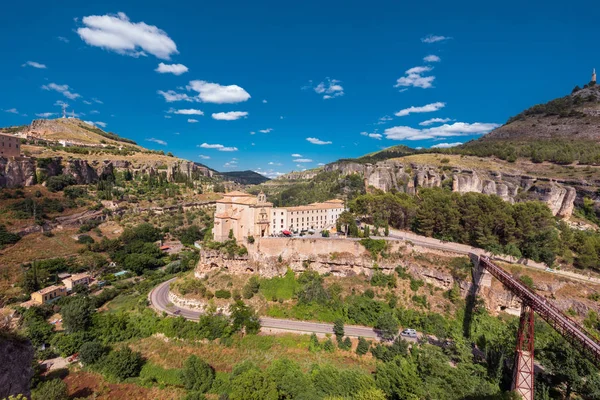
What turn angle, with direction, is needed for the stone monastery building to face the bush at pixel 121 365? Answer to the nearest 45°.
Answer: approximately 90° to its right

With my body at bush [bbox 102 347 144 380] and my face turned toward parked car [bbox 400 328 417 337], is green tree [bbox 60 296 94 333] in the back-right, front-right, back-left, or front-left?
back-left

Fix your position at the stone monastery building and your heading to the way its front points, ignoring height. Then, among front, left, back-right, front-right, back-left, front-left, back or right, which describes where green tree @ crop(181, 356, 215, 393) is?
front-right

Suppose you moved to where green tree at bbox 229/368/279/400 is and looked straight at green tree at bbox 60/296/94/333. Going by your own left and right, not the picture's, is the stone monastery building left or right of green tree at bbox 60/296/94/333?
right

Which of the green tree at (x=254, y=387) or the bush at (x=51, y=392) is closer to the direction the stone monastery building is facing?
the green tree

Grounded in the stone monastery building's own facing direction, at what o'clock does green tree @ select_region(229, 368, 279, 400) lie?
The green tree is roughly at 1 o'clock from the stone monastery building.

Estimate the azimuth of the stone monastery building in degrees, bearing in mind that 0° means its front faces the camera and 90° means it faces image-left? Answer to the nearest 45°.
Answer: approximately 315°

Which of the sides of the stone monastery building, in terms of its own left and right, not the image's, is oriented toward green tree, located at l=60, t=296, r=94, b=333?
right

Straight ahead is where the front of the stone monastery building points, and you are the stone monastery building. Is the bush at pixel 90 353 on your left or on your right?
on your right

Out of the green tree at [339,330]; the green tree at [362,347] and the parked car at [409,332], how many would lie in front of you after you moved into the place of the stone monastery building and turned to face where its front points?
3

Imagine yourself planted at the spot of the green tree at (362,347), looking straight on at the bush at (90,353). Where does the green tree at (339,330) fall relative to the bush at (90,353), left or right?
right
